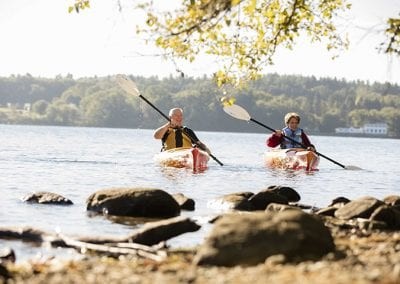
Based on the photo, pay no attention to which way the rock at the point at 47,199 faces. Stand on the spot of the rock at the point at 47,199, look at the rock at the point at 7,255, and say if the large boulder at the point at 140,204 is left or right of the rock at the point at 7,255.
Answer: left

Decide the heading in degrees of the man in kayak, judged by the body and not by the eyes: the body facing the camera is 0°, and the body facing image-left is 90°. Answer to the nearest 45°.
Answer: approximately 0°

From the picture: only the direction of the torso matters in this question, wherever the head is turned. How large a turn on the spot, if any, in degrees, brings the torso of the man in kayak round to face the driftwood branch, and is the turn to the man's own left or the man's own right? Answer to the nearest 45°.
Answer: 0° — they already face it

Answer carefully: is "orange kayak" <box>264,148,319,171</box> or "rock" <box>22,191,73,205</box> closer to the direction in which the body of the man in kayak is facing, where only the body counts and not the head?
the rock

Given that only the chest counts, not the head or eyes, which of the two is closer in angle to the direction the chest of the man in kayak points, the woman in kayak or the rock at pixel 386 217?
the rock

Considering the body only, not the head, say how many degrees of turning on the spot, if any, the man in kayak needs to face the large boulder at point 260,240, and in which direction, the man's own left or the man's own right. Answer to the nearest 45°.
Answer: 0° — they already face it

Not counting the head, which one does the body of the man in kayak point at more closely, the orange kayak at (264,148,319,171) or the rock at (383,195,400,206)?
the rock

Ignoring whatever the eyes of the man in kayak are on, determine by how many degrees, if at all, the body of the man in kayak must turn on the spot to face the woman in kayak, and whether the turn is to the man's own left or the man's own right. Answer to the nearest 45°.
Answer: approximately 90° to the man's own left
